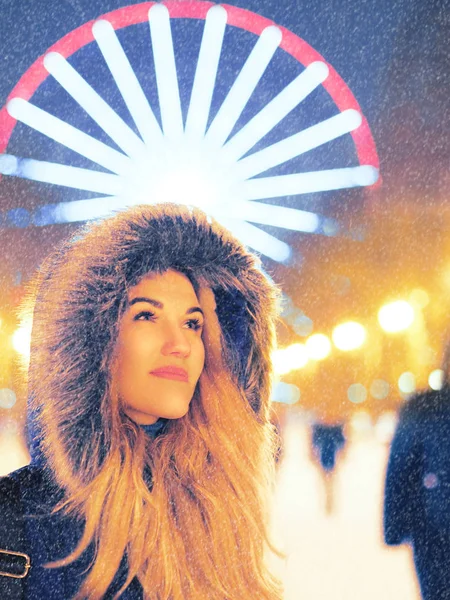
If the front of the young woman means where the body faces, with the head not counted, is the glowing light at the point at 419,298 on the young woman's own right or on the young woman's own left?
on the young woman's own left

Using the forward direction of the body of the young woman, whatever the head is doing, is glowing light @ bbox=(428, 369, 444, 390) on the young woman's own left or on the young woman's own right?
on the young woman's own left

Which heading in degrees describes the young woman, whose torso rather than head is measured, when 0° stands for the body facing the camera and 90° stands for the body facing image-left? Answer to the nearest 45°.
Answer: approximately 315°

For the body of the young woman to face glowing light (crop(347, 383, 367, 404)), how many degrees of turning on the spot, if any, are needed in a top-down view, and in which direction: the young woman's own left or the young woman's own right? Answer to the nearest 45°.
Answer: approximately 90° to the young woman's own left

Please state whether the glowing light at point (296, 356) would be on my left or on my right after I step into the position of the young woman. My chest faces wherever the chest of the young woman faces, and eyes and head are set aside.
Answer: on my left

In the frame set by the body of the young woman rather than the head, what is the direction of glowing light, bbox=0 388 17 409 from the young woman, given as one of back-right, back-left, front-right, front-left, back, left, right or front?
back
